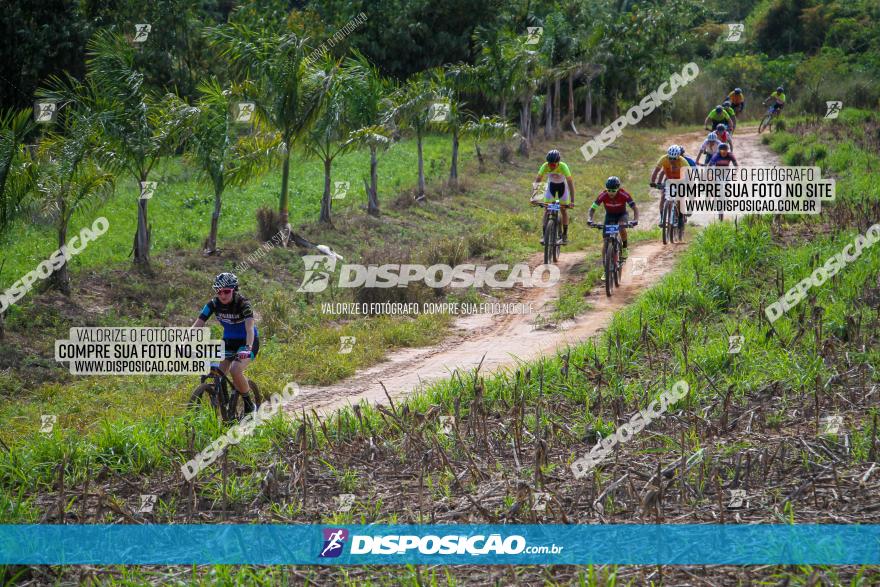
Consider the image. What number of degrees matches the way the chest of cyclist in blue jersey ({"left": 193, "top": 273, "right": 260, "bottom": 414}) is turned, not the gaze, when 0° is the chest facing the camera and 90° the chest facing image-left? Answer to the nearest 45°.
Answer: approximately 45°

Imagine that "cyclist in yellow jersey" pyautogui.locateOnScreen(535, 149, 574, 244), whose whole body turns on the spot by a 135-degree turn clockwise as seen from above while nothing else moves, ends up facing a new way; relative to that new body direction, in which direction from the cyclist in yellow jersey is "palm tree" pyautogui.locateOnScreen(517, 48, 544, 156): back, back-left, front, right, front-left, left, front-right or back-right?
front-right

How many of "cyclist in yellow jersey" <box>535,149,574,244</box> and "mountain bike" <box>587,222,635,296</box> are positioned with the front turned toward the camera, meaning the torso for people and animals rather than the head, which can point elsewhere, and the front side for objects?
2

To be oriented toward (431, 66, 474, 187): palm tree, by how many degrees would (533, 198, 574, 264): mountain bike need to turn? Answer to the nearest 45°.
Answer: approximately 180°

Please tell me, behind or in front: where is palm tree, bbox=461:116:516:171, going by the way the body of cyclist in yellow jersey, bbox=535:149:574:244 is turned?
behind

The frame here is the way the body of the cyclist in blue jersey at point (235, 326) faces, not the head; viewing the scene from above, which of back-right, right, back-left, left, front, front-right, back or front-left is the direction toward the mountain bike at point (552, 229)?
back

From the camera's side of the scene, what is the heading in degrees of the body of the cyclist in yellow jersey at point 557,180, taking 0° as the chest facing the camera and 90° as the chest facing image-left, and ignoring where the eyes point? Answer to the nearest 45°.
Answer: approximately 0°

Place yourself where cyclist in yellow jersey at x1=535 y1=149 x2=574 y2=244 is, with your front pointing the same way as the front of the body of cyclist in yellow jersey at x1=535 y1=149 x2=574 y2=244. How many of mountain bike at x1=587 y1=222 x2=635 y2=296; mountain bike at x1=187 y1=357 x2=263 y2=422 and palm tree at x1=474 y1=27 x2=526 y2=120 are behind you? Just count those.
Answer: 1

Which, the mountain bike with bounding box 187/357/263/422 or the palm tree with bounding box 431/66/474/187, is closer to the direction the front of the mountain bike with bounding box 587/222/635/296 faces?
the mountain bike

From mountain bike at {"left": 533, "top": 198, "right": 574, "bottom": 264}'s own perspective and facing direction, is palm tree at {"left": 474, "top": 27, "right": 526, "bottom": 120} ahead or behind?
behind
